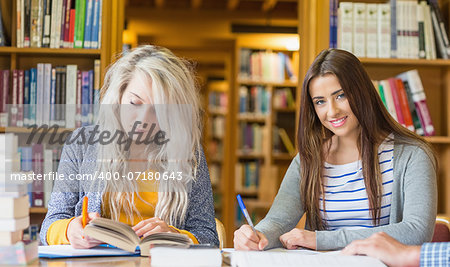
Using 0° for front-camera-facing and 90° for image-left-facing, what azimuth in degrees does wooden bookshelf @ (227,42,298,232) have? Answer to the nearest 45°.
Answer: approximately 0°

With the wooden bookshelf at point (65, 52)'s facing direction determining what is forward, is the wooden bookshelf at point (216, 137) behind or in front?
behind

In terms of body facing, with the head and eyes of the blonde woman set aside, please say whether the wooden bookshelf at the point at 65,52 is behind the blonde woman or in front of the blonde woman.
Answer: behind

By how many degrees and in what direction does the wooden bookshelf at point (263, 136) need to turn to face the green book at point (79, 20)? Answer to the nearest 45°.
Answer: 0° — it already faces it

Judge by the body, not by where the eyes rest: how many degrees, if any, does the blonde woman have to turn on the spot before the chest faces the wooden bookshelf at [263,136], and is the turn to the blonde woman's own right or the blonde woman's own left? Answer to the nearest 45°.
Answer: approximately 180°

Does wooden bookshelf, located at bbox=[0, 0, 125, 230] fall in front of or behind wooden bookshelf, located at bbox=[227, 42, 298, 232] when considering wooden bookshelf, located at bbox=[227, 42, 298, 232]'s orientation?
in front
